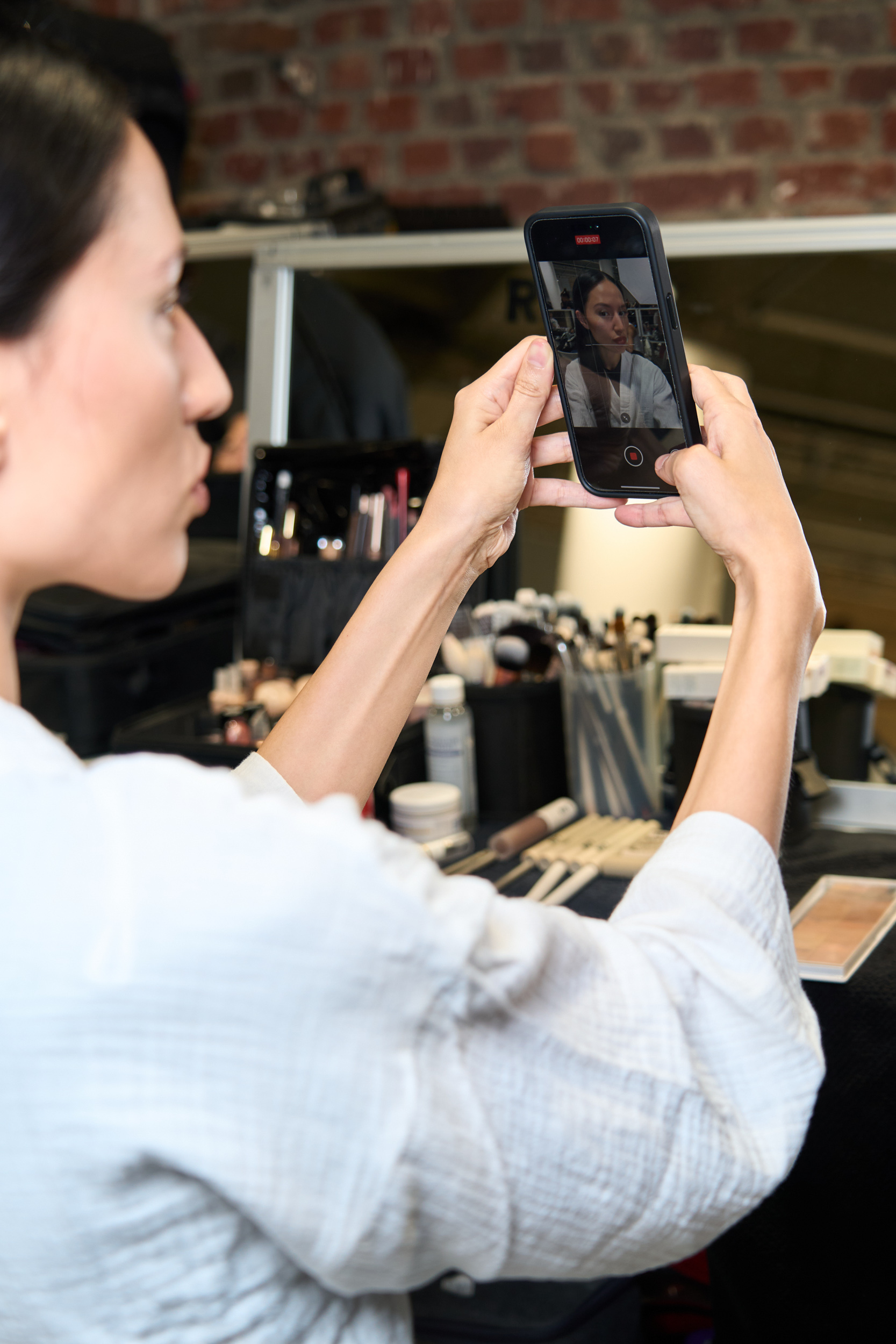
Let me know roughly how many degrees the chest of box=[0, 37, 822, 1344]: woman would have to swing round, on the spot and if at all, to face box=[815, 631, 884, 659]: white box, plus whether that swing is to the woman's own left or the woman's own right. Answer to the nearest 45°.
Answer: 0° — they already face it

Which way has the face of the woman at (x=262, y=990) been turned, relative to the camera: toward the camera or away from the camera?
away from the camera

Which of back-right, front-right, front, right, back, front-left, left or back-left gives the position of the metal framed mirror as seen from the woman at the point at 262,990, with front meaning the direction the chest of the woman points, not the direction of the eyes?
front-left

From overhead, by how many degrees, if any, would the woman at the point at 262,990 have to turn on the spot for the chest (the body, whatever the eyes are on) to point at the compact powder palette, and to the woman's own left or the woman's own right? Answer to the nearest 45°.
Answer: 0° — they already face it

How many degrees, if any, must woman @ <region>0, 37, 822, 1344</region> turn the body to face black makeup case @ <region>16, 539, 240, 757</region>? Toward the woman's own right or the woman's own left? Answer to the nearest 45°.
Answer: approximately 45° to the woman's own left

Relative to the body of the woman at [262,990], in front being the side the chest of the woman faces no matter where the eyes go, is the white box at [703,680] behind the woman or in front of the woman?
in front

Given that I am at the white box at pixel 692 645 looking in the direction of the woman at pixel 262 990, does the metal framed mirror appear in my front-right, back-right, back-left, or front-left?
back-right

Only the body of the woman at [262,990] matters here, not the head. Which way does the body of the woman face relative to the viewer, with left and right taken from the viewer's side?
facing away from the viewer and to the right of the viewer
